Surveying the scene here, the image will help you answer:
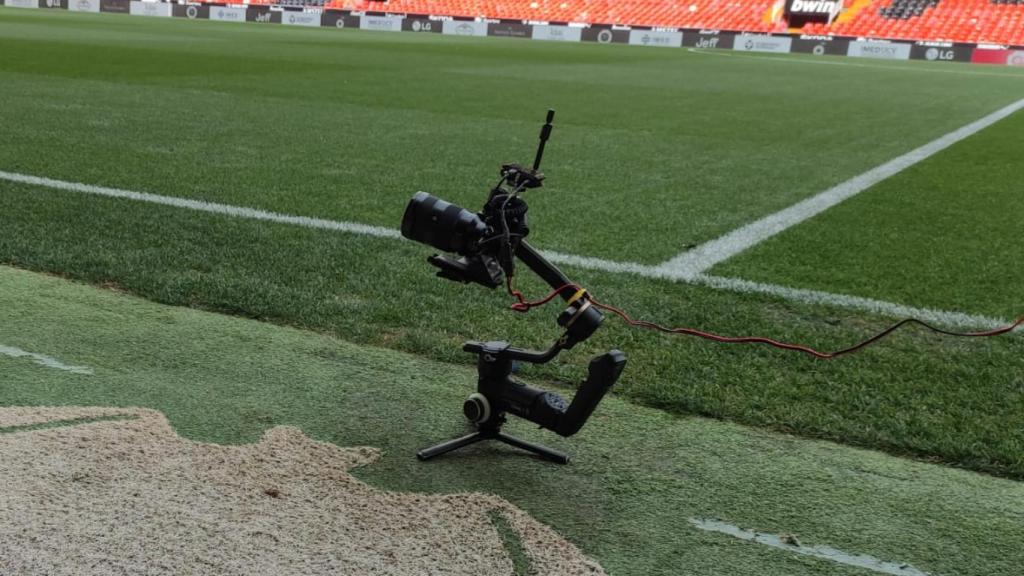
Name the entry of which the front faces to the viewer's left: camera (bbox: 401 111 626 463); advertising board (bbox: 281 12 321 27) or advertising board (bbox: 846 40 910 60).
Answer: the camera

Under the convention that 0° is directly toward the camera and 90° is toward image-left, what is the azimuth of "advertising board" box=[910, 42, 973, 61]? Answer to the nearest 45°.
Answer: approximately 0°

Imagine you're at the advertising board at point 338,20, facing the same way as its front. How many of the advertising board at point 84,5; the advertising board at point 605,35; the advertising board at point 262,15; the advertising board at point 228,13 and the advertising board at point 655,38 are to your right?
3

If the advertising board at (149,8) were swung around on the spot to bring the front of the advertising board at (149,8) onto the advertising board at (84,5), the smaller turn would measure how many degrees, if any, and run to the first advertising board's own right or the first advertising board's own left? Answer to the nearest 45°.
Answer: approximately 90° to the first advertising board's own right

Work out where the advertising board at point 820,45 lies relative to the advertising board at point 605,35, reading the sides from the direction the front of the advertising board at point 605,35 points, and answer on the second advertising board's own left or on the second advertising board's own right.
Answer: on the second advertising board's own left

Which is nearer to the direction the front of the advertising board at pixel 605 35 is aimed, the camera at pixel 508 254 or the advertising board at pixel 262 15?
the camera

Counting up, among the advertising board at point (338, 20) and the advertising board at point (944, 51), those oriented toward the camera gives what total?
2

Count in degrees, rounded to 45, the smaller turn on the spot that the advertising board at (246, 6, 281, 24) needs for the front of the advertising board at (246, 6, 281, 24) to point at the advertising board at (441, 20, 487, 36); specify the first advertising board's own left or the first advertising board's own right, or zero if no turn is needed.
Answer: approximately 45° to the first advertising board's own left

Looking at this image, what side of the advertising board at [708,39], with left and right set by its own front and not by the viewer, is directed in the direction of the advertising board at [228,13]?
right

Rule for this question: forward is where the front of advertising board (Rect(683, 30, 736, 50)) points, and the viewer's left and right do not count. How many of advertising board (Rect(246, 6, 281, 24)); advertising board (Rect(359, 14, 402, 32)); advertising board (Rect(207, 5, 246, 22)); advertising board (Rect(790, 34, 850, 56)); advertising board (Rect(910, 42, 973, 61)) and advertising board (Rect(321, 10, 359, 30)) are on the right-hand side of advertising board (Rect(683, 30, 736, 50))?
4

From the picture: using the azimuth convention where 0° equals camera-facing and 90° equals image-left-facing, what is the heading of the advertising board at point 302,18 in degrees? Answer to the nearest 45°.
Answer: approximately 0°

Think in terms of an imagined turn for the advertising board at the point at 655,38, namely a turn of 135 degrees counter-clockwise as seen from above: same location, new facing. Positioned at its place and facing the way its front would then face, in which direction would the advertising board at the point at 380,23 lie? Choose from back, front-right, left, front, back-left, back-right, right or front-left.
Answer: back-left
